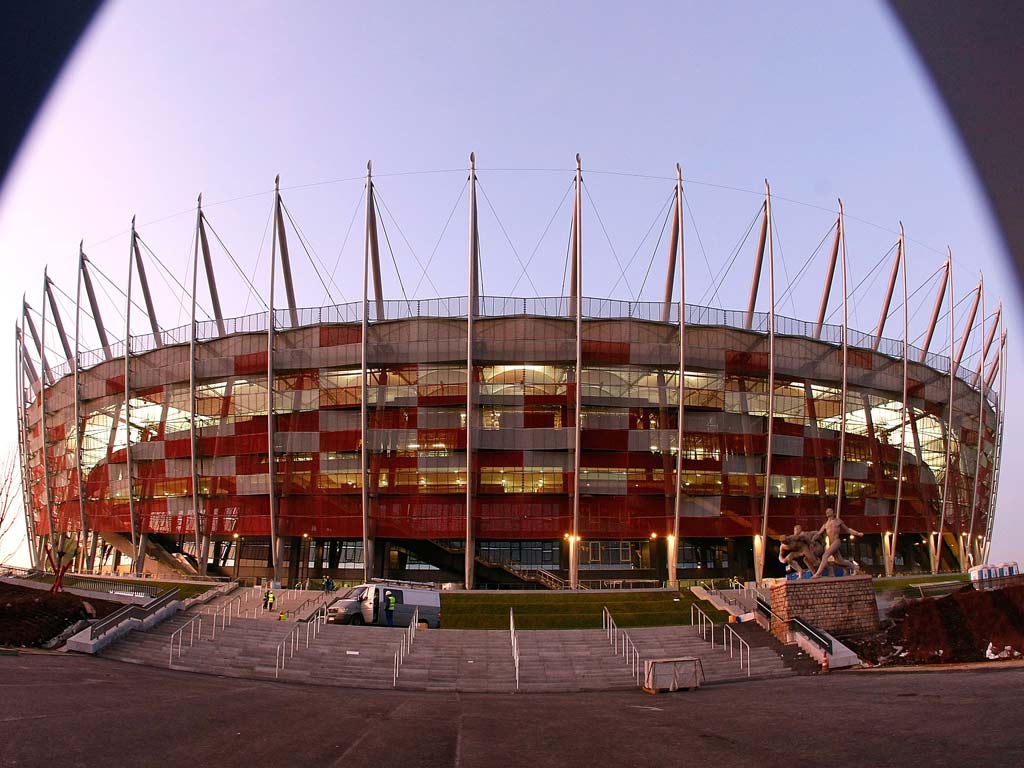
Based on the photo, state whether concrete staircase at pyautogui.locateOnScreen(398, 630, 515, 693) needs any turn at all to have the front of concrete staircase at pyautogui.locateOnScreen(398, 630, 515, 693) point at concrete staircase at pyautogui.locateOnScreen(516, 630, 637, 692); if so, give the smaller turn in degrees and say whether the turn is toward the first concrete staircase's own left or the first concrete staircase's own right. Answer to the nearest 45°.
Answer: approximately 90° to the first concrete staircase's own left

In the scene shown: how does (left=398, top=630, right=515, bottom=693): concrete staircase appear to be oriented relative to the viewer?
toward the camera

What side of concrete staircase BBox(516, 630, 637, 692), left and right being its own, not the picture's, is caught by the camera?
front

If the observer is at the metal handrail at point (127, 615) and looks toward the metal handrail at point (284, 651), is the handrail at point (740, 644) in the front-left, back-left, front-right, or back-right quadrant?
front-left

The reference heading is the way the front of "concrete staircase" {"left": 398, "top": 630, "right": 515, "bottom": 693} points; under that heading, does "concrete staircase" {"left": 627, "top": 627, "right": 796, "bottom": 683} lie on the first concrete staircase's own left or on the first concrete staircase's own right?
on the first concrete staircase's own left

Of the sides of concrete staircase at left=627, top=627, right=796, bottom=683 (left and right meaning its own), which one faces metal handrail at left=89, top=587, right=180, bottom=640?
right

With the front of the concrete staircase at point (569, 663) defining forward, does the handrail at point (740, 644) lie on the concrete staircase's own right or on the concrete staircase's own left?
on the concrete staircase's own left

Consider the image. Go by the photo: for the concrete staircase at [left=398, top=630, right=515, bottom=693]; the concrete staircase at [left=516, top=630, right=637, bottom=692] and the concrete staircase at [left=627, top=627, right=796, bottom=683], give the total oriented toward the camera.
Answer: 3

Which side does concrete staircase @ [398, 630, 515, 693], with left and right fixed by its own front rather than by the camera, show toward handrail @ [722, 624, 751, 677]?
left

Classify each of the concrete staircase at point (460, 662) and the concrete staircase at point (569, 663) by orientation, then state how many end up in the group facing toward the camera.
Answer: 2

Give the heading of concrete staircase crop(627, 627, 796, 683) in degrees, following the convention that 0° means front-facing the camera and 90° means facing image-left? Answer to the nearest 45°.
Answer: approximately 0°
